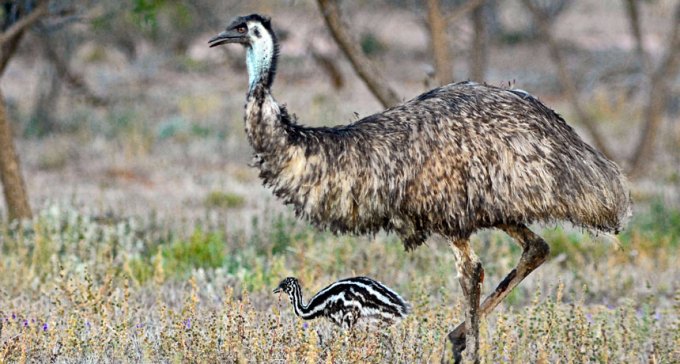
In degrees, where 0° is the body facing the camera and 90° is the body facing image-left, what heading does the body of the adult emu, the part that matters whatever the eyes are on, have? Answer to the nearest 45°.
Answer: approximately 90°

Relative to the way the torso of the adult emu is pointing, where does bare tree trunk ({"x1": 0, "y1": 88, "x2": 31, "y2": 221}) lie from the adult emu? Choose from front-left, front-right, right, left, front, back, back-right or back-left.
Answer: front-right

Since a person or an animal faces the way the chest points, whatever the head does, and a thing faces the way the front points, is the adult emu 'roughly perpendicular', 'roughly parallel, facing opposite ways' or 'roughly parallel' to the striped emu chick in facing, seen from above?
roughly parallel

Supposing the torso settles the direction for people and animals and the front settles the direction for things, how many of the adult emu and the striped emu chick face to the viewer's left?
2

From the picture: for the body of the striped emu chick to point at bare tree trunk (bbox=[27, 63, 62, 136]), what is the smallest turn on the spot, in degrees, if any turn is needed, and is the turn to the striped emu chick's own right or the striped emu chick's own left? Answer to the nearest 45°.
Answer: approximately 45° to the striped emu chick's own right

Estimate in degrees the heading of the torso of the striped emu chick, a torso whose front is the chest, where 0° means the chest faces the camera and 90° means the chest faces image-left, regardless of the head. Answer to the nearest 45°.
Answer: approximately 90°
